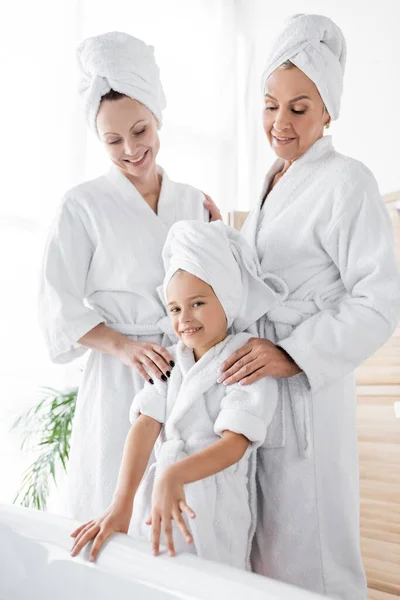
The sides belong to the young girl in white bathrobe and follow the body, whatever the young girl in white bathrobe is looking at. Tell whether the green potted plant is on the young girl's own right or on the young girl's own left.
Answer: on the young girl's own right

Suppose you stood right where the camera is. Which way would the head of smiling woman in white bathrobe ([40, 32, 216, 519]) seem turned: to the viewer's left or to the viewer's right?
to the viewer's right

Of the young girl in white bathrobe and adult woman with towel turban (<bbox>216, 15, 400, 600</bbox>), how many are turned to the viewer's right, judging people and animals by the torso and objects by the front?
0

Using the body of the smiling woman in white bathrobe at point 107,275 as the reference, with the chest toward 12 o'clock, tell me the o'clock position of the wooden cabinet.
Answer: The wooden cabinet is roughly at 9 o'clock from the smiling woman in white bathrobe.

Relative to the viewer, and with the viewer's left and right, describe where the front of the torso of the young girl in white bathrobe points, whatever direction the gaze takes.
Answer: facing the viewer and to the left of the viewer

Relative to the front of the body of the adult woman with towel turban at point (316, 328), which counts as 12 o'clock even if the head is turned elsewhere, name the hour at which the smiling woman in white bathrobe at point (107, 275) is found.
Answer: The smiling woman in white bathrobe is roughly at 2 o'clock from the adult woman with towel turban.

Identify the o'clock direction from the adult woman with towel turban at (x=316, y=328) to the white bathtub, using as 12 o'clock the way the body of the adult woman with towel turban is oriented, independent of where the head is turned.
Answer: The white bathtub is roughly at 12 o'clock from the adult woman with towel turban.

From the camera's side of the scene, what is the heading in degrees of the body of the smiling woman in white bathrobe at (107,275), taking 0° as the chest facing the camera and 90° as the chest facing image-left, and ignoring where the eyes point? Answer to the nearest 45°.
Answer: approximately 315°

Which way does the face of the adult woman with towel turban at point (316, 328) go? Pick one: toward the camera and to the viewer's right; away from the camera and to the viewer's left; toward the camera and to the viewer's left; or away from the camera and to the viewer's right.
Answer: toward the camera and to the viewer's left
